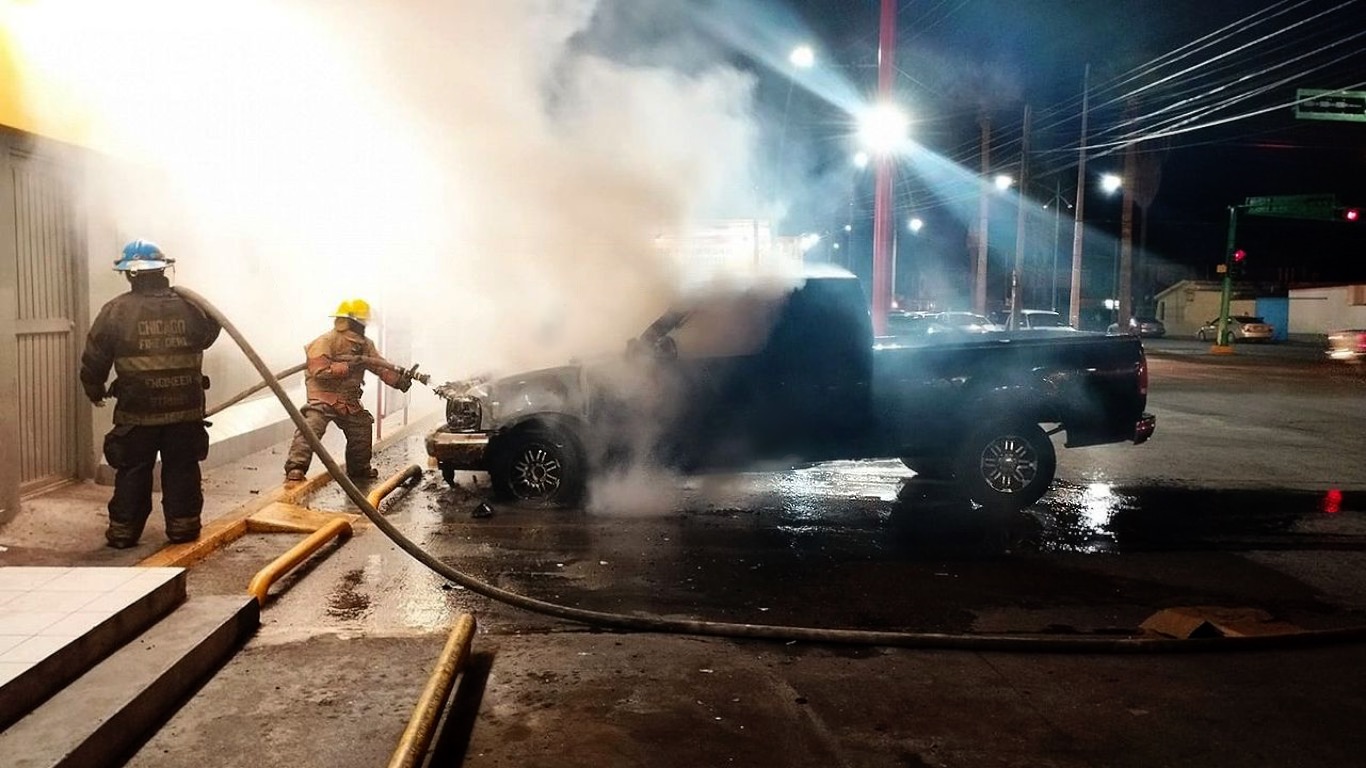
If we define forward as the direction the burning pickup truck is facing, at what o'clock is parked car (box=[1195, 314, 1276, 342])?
The parked car is roughly at 4 o'clock from the burning pickup truck.

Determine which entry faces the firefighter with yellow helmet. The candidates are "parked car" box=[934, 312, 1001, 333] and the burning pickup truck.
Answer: the burning pickup truck

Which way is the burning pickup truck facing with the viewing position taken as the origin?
facing to the left of the viewer

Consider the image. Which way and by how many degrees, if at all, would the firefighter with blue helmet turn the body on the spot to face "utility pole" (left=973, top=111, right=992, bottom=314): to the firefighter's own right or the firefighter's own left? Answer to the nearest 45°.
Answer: approximately 45° to the firefighter's own right

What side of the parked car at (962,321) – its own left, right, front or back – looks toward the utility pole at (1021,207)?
left

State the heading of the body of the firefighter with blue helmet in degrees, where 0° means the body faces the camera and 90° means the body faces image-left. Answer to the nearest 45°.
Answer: approximately 180°

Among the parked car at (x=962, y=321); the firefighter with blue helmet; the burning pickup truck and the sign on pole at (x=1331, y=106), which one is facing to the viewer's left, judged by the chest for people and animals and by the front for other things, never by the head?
the burning pickup truck

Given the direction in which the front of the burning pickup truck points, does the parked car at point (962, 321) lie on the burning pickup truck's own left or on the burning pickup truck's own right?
on the burning pickup truck's own right
